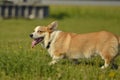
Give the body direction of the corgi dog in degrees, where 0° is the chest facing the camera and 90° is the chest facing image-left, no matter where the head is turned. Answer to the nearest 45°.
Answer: approximately 90°
